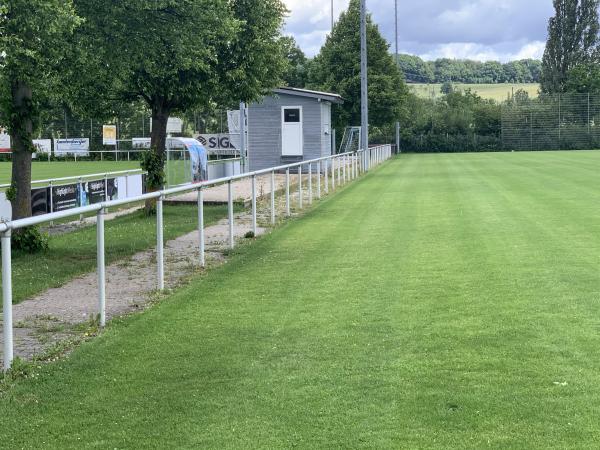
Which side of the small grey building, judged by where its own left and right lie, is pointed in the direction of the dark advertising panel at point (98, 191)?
front

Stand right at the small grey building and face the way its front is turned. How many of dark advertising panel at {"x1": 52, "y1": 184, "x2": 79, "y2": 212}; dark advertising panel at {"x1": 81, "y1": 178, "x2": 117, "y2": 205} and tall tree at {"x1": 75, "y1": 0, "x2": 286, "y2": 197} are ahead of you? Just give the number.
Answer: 3

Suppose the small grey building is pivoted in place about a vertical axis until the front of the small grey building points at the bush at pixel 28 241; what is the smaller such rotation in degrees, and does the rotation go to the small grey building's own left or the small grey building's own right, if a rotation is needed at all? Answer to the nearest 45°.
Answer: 0° — it already faces it

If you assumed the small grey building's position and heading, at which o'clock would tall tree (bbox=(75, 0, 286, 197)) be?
The tall tree is roughly at 12 o'clock from the small grey building.

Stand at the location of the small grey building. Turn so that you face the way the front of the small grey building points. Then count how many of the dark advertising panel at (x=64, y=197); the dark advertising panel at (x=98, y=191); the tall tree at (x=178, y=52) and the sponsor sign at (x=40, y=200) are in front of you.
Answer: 4

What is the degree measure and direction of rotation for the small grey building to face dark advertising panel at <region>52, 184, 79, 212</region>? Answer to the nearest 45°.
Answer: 0° — it already faces it

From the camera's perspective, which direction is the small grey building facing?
toward the camera

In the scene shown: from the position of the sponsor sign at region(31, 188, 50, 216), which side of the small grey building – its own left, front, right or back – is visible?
front
